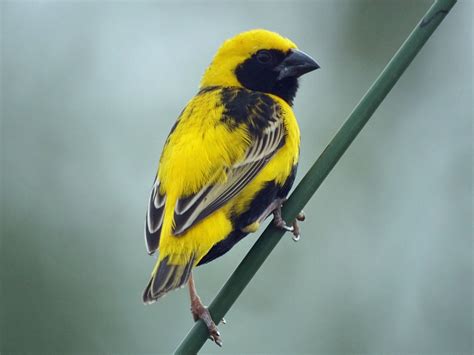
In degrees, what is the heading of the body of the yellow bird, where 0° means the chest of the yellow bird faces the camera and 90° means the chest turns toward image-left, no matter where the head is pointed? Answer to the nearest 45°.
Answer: approximately 225°
